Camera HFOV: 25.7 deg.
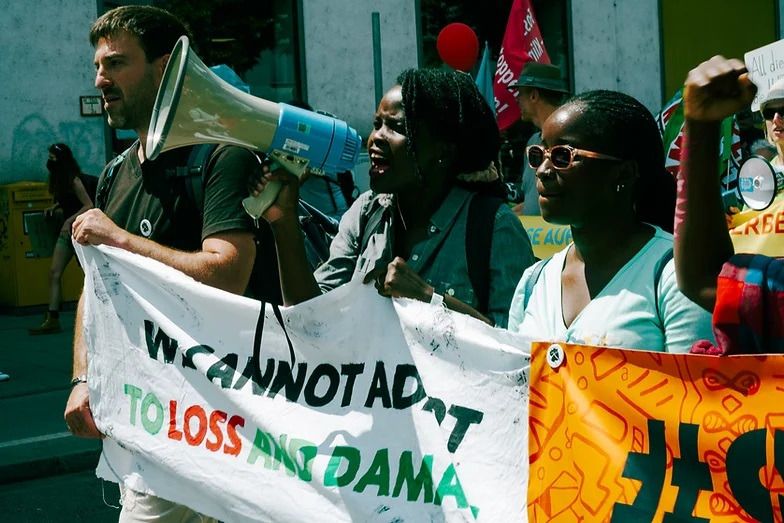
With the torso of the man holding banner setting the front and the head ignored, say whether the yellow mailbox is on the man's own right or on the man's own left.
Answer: on the man's own right

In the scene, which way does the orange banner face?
toward the camera

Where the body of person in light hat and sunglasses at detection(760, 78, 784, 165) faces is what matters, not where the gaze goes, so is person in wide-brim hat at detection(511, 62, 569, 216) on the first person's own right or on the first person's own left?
on the first person's own right

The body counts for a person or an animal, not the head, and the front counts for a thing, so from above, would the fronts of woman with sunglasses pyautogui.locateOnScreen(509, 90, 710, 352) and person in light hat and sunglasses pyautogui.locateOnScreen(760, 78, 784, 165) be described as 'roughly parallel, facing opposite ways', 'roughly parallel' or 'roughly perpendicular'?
roughly parallel

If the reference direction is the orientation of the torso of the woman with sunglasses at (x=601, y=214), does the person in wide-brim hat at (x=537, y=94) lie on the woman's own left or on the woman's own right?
on the woman's own right

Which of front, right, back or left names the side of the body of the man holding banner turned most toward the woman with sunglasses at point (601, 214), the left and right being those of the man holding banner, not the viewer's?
left

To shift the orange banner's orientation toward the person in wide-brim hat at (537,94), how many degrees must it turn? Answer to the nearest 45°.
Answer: approximately 180°

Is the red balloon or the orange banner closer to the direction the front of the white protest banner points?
the orange banner

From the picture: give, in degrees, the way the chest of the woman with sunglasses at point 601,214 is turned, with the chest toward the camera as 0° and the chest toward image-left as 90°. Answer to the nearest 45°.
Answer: approximately 45°

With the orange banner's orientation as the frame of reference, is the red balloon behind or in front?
behind

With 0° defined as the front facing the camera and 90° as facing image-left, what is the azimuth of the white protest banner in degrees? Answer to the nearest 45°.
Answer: approximately 0°

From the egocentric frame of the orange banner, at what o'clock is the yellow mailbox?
The yellow mailbox is roughly at 5 o'clock from the orange banner.

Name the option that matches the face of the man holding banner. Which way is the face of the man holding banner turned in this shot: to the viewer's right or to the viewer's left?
to the viewer's left

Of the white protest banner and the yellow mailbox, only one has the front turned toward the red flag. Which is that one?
the yellow mailbox

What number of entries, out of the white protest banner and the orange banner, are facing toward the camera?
2

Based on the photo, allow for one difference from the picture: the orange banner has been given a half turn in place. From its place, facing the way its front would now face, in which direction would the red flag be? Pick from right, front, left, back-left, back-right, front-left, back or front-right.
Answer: front
